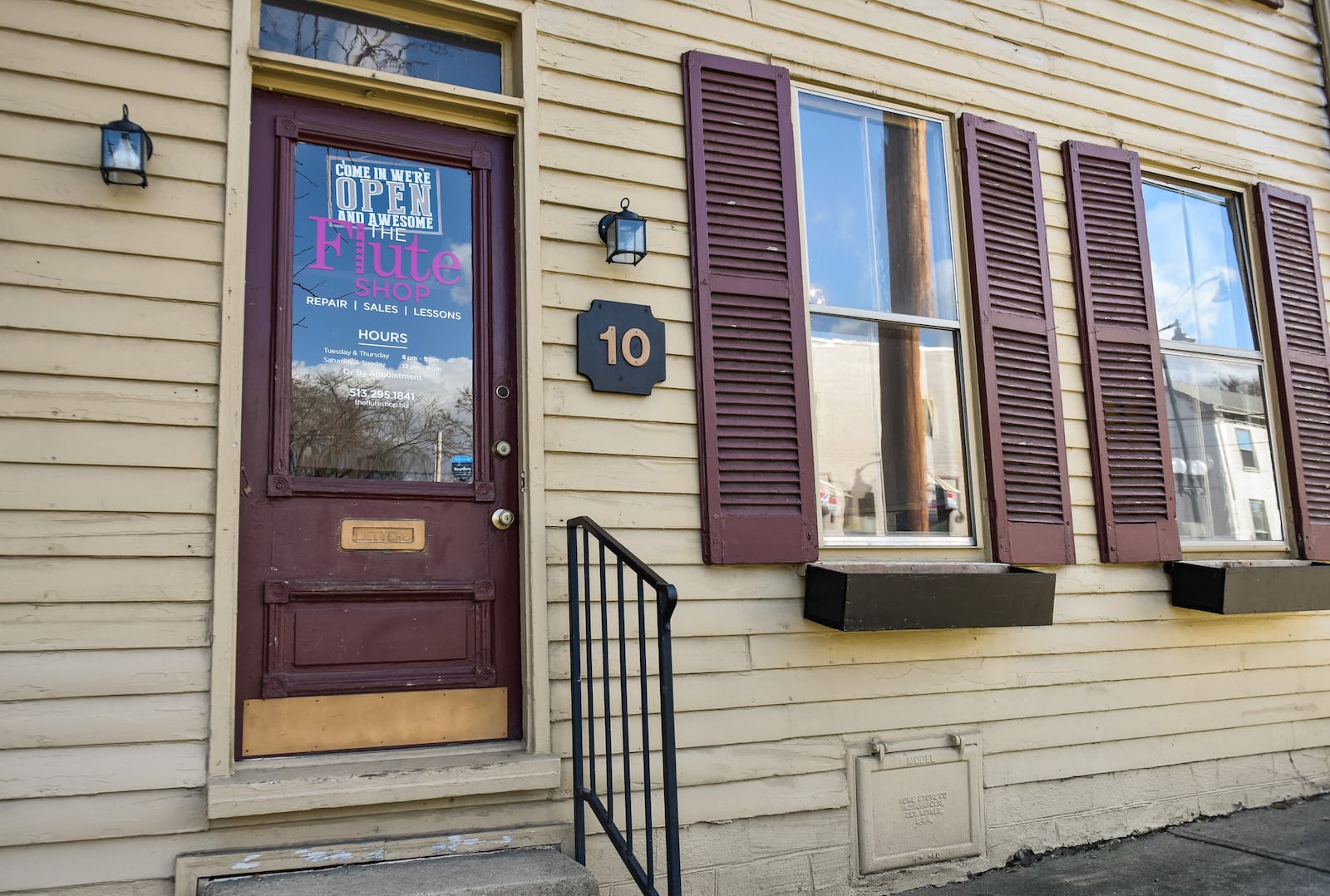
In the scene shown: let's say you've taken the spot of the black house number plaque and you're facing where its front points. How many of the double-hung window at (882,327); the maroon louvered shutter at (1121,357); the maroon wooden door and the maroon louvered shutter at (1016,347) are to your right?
1

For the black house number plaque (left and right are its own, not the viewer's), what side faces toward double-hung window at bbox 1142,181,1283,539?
left

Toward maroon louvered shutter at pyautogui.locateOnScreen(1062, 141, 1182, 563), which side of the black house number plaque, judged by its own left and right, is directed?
left

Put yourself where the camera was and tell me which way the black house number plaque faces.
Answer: facing the viewer

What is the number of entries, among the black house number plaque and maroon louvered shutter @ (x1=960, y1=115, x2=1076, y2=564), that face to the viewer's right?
0

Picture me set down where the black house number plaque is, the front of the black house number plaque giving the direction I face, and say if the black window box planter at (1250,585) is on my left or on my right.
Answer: on my left

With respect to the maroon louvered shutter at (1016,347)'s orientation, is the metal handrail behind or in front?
in front

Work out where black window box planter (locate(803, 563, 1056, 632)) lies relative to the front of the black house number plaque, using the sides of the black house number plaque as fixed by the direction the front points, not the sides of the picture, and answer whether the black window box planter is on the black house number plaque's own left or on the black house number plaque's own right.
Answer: on the black house number plaque's own left

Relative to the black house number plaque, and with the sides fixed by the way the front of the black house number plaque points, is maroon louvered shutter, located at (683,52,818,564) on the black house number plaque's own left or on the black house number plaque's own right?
on the black house number plaque's own left
